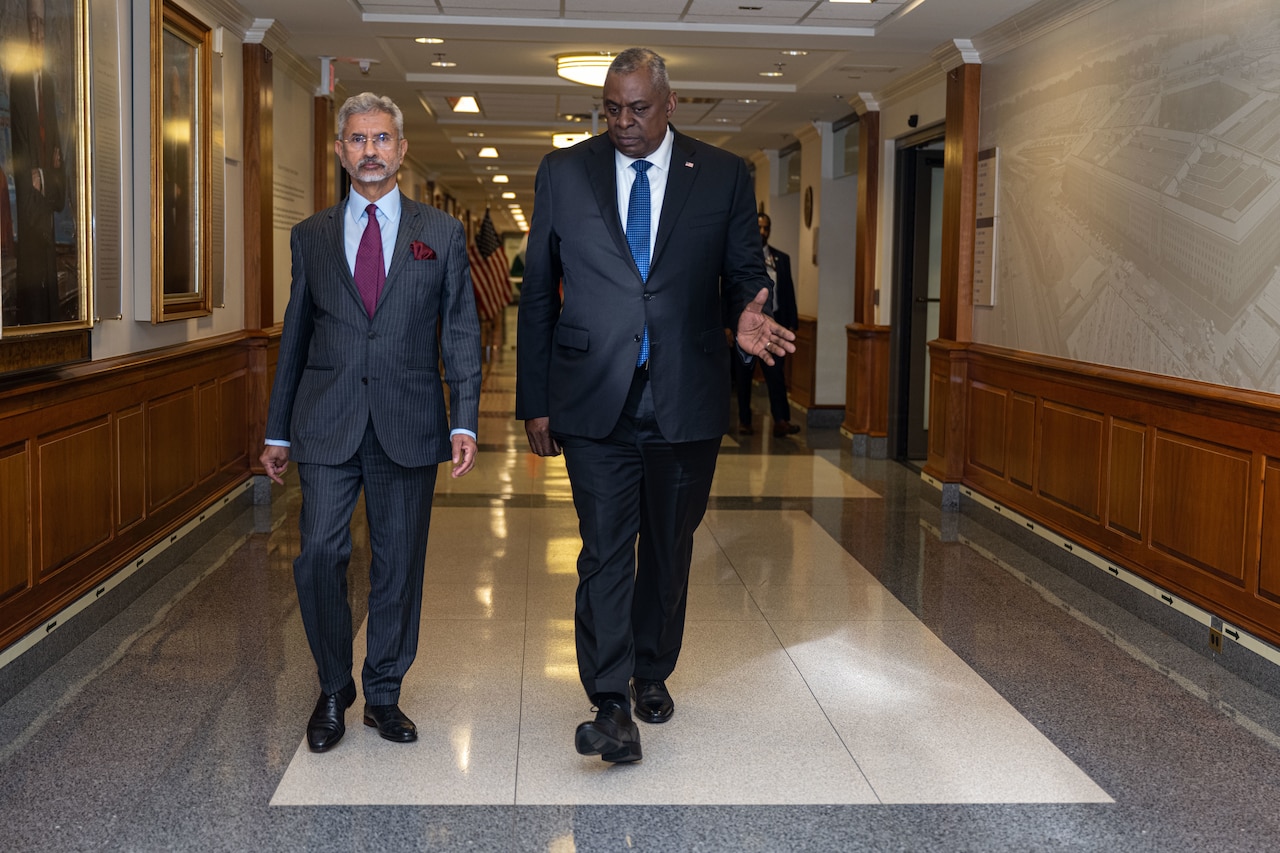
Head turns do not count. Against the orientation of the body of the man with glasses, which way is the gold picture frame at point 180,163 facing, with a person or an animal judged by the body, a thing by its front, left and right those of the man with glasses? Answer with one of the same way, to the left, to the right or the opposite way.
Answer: to the left

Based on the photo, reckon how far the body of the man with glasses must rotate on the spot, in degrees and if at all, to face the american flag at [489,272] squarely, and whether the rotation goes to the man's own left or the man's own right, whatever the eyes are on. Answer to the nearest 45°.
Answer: approximately 180°

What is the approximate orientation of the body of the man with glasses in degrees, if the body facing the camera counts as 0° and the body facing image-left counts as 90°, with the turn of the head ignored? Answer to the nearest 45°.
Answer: approximately 0°

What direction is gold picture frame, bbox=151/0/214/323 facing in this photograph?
to the viewer's right

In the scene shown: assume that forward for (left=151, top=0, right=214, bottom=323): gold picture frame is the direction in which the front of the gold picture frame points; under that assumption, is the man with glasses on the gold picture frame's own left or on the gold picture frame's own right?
on the gold picture frame's own right

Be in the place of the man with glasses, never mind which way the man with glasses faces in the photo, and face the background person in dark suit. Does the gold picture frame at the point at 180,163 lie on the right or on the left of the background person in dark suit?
left

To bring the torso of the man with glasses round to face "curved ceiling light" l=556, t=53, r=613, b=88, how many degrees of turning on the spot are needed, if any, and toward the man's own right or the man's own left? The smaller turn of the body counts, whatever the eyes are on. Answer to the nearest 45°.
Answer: approximately 180°

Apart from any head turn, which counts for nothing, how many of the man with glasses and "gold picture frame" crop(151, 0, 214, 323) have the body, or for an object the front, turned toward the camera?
1
